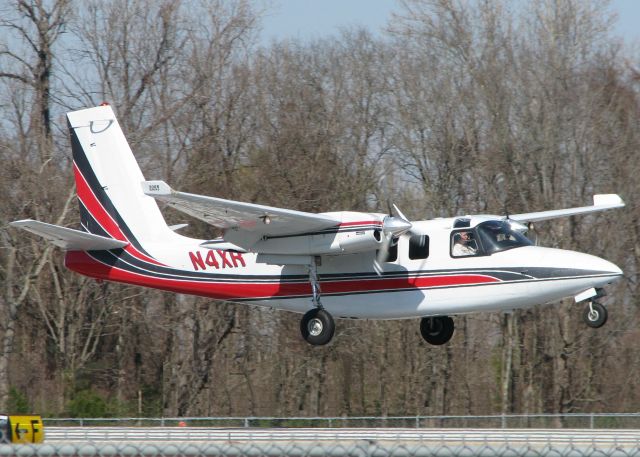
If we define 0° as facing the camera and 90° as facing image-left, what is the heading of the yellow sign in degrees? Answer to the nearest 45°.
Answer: approximately 0°

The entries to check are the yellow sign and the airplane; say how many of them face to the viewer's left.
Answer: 0

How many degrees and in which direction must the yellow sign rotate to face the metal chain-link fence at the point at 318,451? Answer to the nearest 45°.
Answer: approximately 45° to its left

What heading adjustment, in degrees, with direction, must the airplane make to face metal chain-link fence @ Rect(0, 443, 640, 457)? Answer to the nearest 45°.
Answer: approximately 45° to its right

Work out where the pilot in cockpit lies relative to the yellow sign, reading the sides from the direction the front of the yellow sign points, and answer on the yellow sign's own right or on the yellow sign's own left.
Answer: on the yellow sign's own left

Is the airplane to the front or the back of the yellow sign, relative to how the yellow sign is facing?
to the back

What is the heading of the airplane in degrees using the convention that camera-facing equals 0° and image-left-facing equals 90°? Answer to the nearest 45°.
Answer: approximately 315°

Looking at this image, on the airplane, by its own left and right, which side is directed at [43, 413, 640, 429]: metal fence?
left
